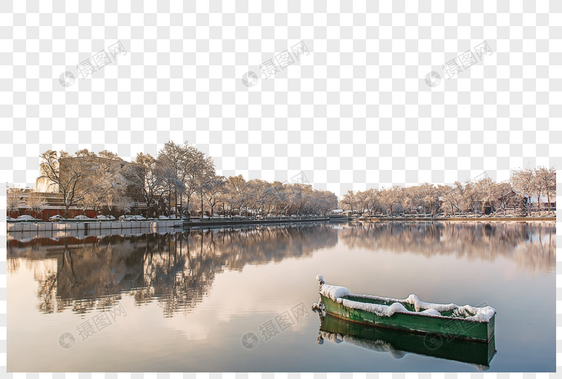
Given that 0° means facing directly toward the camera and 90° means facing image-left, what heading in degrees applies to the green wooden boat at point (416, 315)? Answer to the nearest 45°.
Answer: approximately 135°
